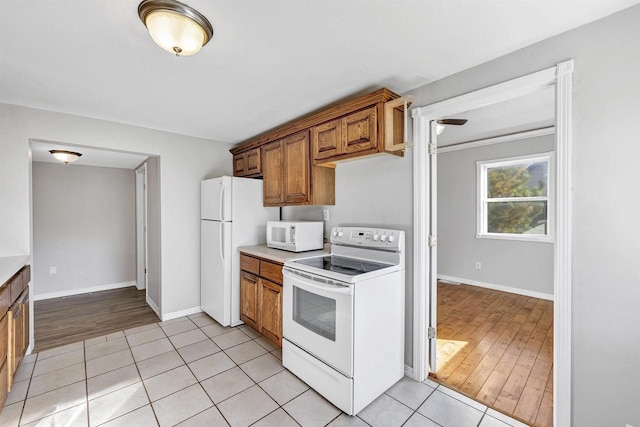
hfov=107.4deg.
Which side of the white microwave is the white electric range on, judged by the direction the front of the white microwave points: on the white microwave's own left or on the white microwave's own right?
on the white microwave's own left

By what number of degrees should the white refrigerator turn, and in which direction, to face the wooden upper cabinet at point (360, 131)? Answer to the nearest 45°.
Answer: approximately 90° to its left

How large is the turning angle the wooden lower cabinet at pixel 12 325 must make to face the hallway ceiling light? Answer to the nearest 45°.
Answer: approximately 90° to its left

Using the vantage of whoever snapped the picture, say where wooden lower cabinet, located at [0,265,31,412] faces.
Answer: facing to the right of the viewer

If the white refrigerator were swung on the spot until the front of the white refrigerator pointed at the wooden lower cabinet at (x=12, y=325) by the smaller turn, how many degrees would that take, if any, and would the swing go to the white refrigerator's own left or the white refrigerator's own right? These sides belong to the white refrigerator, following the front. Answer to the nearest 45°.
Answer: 0° — it already faces it

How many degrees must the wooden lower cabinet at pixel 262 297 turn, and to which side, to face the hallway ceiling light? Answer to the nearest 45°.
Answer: approximately 90° to its right

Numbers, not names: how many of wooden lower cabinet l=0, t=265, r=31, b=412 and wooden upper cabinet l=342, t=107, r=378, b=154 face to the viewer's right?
1

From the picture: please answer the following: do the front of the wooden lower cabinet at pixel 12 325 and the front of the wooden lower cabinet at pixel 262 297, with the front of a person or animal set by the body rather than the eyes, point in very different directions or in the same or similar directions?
very different directions
